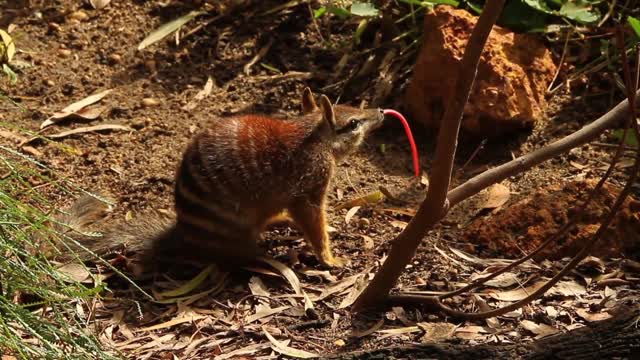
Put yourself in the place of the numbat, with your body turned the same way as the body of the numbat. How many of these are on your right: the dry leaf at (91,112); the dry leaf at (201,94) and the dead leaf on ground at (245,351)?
1

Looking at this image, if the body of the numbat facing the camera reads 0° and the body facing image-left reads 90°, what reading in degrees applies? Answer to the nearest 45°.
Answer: approximately 270°

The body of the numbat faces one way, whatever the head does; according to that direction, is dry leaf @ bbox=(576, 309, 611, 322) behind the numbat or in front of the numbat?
in front

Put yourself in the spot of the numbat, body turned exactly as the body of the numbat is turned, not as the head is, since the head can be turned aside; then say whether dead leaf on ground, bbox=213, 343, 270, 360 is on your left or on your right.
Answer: on your right

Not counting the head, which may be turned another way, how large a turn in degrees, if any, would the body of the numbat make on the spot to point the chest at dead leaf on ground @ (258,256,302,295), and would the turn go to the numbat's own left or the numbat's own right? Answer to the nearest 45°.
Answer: approximately 45° to the numbat's own right

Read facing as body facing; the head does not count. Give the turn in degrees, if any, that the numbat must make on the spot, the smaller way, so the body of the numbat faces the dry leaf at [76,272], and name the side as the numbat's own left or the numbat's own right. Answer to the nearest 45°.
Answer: approximately 180°

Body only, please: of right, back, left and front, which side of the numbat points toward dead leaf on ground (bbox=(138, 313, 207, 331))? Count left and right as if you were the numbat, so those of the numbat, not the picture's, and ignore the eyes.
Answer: right

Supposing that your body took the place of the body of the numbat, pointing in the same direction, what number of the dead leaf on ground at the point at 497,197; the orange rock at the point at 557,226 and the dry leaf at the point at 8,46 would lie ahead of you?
2

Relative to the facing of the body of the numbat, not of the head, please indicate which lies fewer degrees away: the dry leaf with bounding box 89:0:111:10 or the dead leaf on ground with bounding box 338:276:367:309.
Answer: the dead leaf on ground

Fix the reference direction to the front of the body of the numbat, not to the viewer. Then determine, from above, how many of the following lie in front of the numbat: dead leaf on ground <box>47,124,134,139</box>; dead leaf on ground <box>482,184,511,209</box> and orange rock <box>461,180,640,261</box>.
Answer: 2

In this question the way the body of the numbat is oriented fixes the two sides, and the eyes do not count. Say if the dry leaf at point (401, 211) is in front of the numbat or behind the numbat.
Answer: in front

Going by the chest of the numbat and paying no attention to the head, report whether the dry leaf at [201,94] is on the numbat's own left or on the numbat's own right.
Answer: on the numbat's own left
